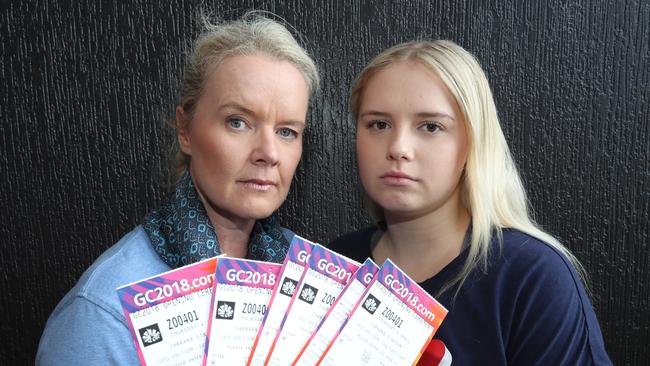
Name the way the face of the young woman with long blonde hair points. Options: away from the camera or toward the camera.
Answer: toward the camera

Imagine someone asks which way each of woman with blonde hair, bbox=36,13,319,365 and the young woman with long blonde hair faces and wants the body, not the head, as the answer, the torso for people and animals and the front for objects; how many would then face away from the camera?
0

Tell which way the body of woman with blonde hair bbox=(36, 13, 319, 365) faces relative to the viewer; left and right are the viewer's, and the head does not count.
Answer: facing the viewer and to the right of the viewer

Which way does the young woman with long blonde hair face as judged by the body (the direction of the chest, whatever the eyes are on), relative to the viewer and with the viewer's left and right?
facing the viewer and to the left of the viewer

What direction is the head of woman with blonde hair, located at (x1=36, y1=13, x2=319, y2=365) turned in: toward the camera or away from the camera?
toward the camera
